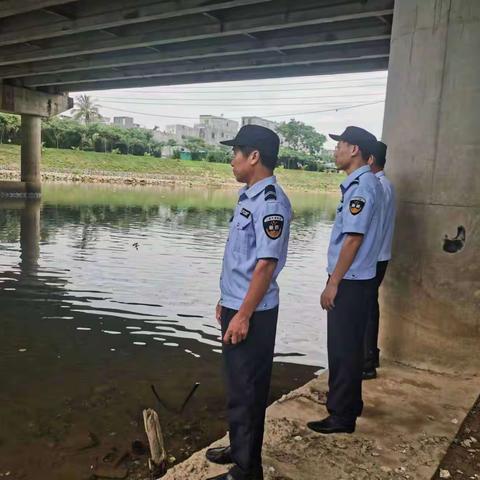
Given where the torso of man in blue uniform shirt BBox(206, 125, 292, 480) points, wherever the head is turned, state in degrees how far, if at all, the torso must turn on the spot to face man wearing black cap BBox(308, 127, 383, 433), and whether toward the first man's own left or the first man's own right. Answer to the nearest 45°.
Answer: approximately 135° to the first man's own right

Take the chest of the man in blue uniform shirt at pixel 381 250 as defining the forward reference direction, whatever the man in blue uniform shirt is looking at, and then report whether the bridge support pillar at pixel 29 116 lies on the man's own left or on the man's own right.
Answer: on the man's own right

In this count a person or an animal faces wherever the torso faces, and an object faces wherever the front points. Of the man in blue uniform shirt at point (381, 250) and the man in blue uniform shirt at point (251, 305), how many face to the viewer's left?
2

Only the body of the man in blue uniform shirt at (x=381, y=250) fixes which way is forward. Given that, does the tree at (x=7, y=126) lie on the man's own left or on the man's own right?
on the man's own right

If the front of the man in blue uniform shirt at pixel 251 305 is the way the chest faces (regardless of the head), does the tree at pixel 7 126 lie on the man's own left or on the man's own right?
on the man's own right

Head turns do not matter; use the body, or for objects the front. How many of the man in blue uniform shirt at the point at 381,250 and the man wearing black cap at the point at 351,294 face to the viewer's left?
2

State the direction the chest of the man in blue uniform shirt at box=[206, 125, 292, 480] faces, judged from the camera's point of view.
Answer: to the viewer's left

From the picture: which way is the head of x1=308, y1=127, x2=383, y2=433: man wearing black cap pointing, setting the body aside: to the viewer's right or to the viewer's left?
to the viewer's left

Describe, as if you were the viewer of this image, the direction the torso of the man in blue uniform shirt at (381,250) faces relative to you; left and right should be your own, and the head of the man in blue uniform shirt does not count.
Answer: facing to the left of the viewer

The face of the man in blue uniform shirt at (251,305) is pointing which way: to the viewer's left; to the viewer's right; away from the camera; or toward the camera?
to the viewer's left

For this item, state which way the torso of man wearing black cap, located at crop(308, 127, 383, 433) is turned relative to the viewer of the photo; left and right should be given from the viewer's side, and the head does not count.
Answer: facing to the left of the viewer

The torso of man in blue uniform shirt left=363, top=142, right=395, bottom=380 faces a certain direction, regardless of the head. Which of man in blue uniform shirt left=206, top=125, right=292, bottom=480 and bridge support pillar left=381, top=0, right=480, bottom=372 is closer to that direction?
the man in blue uniform shirt
